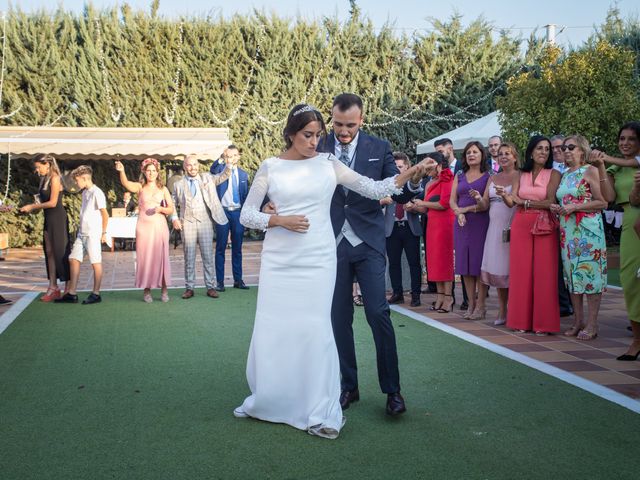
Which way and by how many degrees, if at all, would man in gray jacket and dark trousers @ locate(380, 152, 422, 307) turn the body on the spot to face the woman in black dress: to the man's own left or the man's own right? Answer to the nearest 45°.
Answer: approximately 90° to the man's own right

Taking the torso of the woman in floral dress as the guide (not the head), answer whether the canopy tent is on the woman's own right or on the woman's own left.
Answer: on the woman's own right

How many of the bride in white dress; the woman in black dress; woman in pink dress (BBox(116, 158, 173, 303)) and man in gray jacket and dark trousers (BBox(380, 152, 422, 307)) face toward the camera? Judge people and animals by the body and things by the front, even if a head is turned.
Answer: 3

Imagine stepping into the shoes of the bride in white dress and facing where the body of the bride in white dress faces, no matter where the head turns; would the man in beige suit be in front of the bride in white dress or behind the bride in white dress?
behind

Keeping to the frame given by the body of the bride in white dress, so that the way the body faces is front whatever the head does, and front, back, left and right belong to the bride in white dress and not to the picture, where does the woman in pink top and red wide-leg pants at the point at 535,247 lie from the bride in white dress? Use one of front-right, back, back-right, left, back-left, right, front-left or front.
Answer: back-left

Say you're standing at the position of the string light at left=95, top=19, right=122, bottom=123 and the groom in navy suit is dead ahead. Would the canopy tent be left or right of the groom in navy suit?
left
